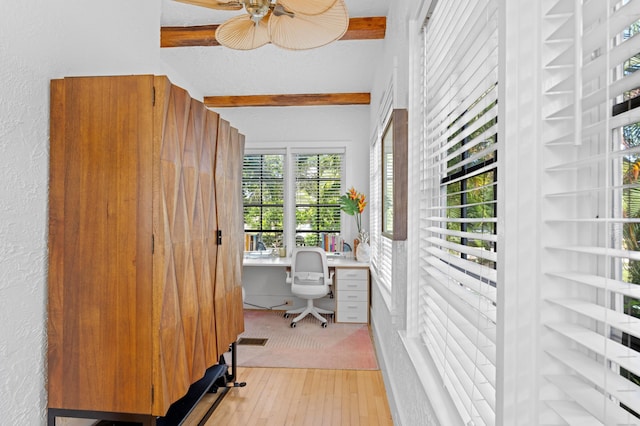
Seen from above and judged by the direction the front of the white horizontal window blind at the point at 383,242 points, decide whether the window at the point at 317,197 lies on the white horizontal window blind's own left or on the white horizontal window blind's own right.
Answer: on the white horizontal window blind's own right

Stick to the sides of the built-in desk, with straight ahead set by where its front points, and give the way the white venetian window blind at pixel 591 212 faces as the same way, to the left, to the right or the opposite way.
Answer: to the right

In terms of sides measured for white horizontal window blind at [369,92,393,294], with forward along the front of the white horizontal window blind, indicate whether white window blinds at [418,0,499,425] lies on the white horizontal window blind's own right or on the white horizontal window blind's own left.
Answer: on the white horizontal window blind's own left

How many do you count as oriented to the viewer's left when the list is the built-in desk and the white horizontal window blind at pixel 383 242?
1

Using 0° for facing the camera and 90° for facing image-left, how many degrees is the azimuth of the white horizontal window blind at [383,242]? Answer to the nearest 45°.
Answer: approximately 90°

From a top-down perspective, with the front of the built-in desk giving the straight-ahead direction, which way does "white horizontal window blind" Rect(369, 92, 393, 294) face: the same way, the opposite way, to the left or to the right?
to the right
